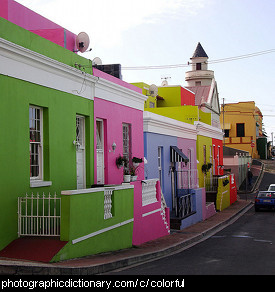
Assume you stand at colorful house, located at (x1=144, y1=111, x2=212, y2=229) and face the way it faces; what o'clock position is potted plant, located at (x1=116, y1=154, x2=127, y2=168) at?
The potted plant is roughly at 2 o'clock from the colorful house.

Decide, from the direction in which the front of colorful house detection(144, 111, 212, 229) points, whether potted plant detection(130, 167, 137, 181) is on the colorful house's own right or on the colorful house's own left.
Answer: on the colorful house's own right

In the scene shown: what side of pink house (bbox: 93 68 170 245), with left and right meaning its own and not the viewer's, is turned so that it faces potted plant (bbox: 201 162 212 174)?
left

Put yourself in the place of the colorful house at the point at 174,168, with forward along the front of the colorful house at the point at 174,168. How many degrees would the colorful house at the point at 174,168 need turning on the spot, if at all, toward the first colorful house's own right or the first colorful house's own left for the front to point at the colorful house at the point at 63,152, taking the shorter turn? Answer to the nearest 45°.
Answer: approximately 45° to the first colorful house's own right

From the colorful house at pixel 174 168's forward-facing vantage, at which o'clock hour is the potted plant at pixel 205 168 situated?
The potted plant is roughly at 8 o'clock from the colorful house.

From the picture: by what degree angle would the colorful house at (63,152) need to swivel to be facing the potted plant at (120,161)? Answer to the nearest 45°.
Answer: approximately 90° to its left

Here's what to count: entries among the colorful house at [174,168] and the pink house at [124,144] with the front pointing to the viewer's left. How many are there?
0

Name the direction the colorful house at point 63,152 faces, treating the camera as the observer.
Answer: facing the viewer and to the right of the viewer

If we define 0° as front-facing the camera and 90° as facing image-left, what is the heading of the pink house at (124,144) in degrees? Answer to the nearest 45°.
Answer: approximately 315°

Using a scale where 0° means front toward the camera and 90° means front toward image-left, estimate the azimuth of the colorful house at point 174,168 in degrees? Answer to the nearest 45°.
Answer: approximately 315°
